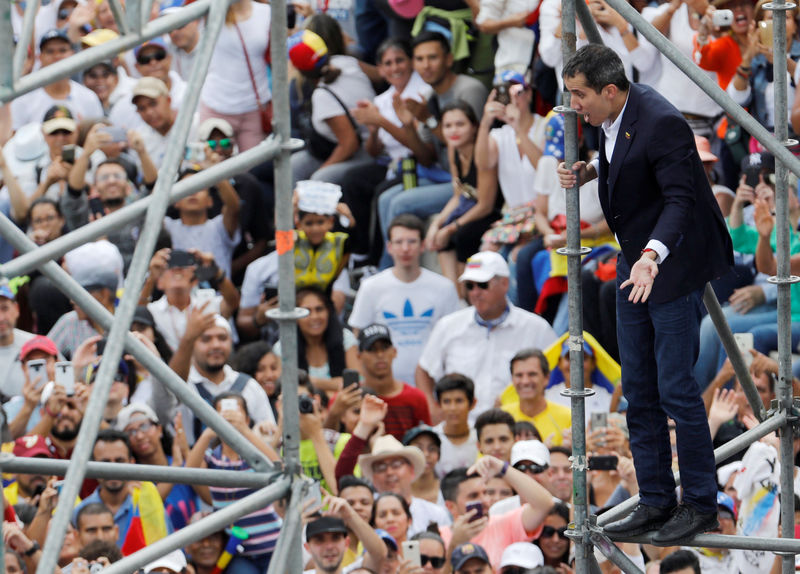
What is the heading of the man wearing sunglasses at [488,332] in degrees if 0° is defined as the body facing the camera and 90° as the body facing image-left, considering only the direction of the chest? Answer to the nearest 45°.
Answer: approximately 45°

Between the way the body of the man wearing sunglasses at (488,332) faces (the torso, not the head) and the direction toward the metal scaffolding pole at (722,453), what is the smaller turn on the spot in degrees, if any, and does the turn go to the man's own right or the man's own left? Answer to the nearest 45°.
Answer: approximately 45° to the man's own left

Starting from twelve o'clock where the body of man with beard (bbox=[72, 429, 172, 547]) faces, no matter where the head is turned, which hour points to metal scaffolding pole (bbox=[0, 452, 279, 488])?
The metal scaffolding pole is roughly at 12 o'clock from the man with beard.

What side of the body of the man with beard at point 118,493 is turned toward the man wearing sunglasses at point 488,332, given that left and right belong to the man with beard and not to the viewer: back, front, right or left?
left

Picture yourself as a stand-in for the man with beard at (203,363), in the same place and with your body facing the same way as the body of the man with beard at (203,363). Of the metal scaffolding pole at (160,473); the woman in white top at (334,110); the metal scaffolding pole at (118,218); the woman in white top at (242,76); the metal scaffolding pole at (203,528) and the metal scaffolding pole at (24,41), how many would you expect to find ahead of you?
4

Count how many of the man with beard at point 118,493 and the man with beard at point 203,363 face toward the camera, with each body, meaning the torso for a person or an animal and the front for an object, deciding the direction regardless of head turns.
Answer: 2

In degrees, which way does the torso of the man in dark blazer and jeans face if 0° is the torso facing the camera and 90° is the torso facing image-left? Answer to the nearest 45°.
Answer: approximately 45°

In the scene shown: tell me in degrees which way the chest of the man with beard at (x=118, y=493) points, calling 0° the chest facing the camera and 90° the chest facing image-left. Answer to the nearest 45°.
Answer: approximately 0°

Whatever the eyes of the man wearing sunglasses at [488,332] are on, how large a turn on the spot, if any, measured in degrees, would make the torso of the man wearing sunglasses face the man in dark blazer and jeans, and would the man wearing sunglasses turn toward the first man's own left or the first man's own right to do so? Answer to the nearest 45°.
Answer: approximately 45° to the first man's own left
